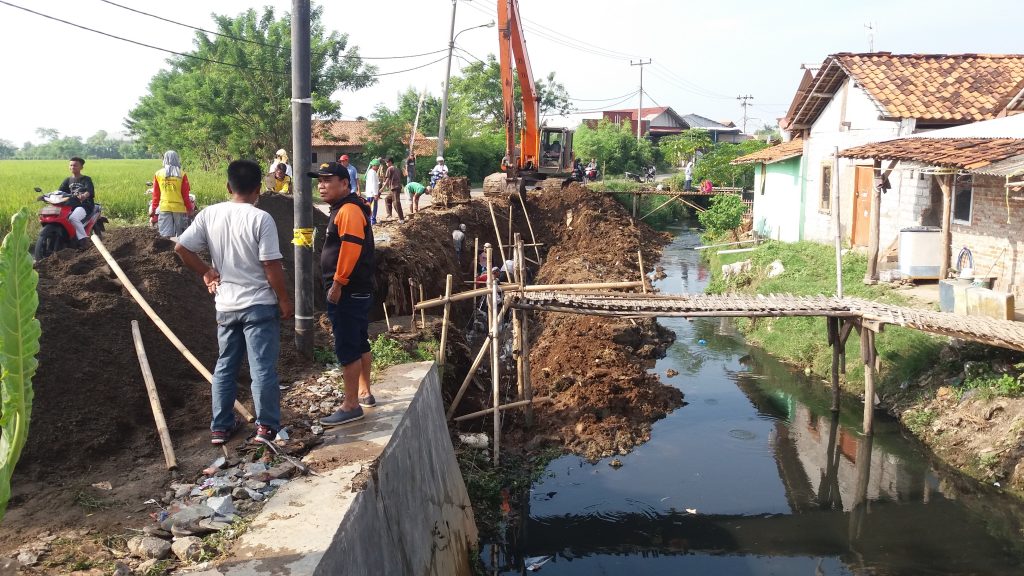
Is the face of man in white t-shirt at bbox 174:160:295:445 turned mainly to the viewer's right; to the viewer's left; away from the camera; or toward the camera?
away from the camera

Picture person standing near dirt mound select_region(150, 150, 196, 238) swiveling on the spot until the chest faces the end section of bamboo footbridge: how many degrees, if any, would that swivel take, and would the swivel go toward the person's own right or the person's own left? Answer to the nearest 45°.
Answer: approximately 90° to the person's own right

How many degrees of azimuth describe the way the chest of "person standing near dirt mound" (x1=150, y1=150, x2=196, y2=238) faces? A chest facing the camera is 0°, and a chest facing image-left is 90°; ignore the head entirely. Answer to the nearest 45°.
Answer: approximately 180°

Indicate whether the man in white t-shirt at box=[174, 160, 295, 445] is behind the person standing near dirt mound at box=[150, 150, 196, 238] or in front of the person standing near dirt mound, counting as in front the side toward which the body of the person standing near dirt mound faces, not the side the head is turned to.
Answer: behind

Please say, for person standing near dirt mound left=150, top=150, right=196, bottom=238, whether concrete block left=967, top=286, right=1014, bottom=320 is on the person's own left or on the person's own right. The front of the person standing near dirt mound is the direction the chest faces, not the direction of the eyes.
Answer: on the person's own right

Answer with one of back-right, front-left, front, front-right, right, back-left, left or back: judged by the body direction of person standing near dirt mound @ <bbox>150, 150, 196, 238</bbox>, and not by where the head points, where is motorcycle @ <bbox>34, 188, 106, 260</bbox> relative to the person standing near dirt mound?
left

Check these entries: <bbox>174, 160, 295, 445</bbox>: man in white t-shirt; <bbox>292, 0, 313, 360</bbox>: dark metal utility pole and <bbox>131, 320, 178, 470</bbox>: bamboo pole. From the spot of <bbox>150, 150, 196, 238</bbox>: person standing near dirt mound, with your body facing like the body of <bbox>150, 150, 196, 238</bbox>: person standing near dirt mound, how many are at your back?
3

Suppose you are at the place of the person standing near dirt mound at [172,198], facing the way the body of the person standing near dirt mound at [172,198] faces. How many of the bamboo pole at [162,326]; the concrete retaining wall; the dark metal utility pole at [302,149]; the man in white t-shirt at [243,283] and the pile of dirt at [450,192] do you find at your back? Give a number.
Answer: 4
